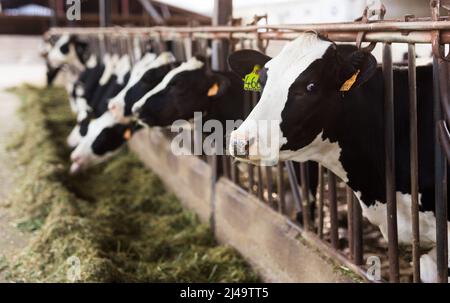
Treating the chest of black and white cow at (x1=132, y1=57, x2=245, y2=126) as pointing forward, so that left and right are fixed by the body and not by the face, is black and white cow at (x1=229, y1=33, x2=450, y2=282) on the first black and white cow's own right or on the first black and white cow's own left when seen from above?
on the first black and white cow's own left

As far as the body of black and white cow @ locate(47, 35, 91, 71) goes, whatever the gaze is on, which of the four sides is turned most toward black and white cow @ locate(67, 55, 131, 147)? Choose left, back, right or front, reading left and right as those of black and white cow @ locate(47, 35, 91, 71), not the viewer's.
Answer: left

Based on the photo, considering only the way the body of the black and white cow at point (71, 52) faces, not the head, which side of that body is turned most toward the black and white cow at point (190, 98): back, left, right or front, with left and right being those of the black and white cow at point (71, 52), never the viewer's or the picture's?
left

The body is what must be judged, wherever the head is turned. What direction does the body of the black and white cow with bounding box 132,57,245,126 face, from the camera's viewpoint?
to the viewer's left

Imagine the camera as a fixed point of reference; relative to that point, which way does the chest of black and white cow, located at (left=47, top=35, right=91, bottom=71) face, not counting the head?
to the viewer's left

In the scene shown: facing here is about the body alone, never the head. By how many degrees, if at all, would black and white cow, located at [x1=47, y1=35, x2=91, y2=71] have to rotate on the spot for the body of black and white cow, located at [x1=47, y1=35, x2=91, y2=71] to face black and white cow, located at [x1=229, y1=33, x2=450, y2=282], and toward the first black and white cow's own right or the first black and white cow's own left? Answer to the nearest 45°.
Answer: approximately 90° to the first black and white cow's own left

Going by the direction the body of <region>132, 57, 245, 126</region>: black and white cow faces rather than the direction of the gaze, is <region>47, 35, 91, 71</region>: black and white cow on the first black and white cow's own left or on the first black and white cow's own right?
on the first black and white cow's own right

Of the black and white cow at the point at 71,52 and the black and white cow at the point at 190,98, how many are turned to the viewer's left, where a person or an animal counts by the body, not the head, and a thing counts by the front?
2
